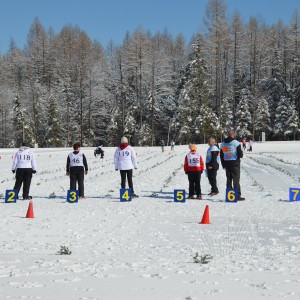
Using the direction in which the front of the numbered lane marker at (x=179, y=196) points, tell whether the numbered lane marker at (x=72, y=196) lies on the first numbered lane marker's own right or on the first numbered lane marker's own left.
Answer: on the first numbered lane marker's own right

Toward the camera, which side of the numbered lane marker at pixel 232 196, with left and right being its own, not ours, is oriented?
front

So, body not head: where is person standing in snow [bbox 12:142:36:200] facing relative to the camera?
away from the camera

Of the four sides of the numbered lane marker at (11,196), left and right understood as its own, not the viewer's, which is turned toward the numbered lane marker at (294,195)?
left

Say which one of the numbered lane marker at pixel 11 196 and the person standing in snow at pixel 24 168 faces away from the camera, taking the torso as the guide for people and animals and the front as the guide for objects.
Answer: the person standing in snow

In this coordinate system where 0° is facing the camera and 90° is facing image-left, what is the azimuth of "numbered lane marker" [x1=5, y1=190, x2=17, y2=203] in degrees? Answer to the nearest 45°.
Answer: approximately 0°

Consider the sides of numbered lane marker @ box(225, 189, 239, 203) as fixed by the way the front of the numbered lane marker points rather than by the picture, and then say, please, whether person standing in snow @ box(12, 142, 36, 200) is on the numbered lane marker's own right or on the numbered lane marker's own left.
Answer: on the numbered lane marker's own right

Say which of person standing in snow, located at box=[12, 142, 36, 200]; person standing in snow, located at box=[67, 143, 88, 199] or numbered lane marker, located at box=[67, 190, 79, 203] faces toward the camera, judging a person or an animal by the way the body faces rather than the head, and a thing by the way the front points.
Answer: the numbered lane marker

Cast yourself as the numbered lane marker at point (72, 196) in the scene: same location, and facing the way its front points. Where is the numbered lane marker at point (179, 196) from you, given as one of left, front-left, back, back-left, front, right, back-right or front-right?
left

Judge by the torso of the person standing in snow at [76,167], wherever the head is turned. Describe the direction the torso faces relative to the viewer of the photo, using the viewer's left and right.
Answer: facing away from the viewer

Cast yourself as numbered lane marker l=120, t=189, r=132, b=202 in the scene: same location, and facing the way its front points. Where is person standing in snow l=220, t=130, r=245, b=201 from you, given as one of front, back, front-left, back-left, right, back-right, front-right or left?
left

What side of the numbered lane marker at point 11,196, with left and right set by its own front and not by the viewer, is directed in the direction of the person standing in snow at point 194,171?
left

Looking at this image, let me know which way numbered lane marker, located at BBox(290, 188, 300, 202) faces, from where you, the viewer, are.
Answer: facing the viewer

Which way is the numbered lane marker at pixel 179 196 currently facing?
toward the camera

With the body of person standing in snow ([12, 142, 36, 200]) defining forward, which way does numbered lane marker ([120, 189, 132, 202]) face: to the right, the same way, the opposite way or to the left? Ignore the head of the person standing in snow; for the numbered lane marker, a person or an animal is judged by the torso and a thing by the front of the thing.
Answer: the opposite way

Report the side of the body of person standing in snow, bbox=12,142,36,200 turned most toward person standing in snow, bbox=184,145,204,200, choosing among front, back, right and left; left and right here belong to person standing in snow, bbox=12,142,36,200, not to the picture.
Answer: right

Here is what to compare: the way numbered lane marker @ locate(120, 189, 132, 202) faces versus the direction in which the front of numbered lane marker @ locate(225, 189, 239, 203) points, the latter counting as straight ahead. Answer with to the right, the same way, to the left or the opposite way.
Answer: the same way

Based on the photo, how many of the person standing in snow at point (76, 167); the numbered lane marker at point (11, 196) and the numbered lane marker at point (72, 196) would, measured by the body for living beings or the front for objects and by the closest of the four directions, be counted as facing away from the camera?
1

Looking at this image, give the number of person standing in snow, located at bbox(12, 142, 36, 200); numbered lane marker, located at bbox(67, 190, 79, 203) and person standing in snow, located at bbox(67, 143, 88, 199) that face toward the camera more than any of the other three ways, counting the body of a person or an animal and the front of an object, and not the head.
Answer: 1
